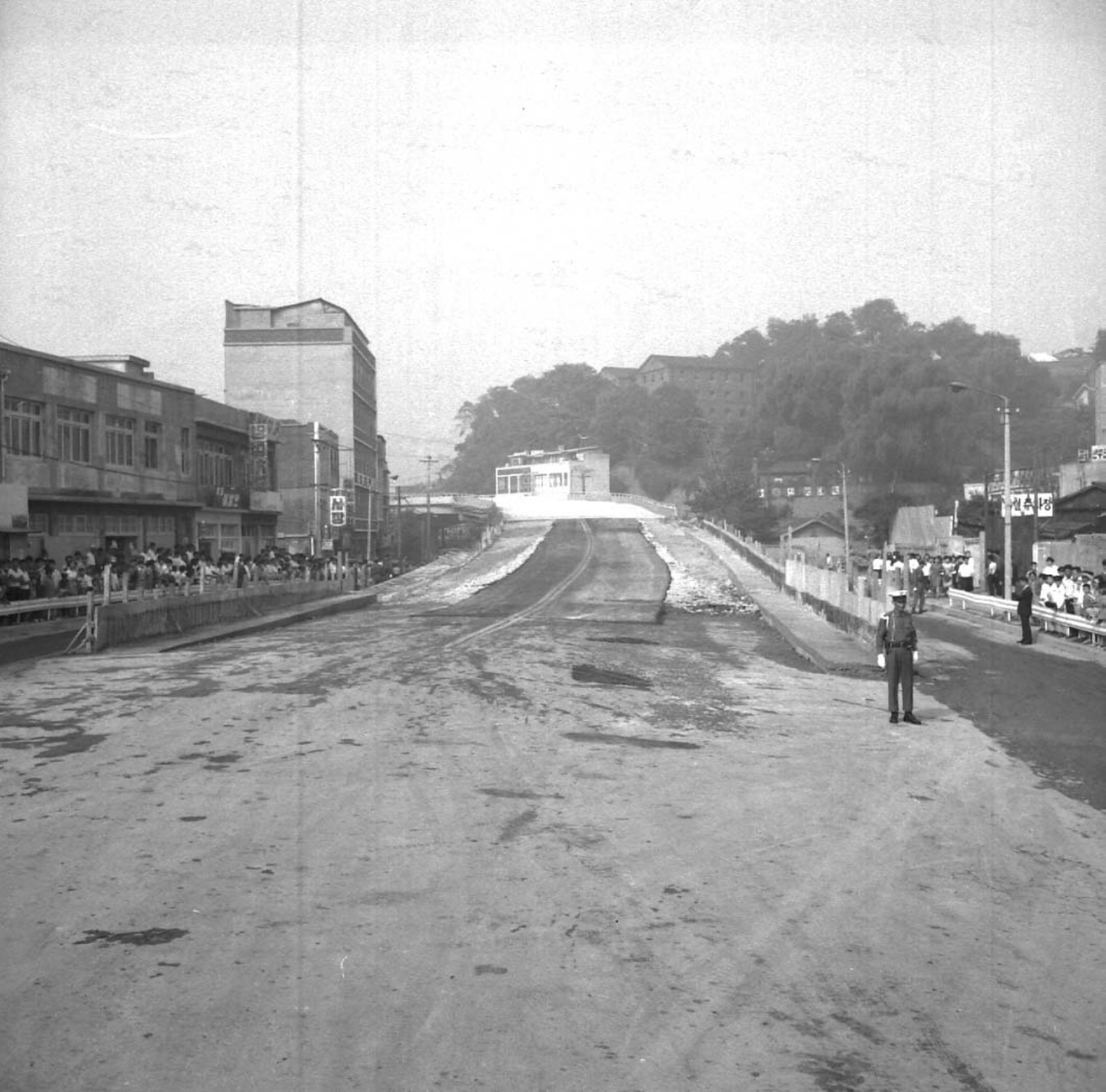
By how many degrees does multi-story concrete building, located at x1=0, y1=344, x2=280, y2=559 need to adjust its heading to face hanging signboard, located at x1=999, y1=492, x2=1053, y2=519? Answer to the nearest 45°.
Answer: approximately 45° to its left

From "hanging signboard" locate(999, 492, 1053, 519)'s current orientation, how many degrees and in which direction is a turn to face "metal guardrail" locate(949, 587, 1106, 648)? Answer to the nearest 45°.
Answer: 0° — it already faces it

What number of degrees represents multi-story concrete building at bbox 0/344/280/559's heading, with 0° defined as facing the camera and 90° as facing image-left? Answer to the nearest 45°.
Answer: approximately 315°

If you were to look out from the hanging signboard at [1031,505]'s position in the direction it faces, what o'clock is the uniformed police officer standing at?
The uniformed police officer standing is roughly at 12 o'clock from the hanging signboard.

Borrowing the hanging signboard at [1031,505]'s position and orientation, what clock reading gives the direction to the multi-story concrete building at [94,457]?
The multi-story concrete building is roughly at 2 o'clock from the hanging signboard.

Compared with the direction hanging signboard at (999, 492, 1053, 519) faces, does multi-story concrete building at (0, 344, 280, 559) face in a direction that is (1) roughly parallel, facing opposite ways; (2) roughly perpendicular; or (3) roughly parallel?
roughly perpendicular

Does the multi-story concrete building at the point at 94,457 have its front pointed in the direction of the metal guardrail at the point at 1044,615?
yes

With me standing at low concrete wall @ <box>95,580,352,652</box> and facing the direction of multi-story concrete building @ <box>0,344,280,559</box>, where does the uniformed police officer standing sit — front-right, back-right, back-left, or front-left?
back-right

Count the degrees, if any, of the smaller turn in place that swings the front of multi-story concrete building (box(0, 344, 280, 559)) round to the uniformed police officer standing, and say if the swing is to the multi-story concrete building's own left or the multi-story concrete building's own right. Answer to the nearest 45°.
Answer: approximately 45° to the multi-story concrete building's own right

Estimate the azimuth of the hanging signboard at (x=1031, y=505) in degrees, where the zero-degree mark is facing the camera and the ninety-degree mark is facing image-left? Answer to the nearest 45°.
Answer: approximately 0°
